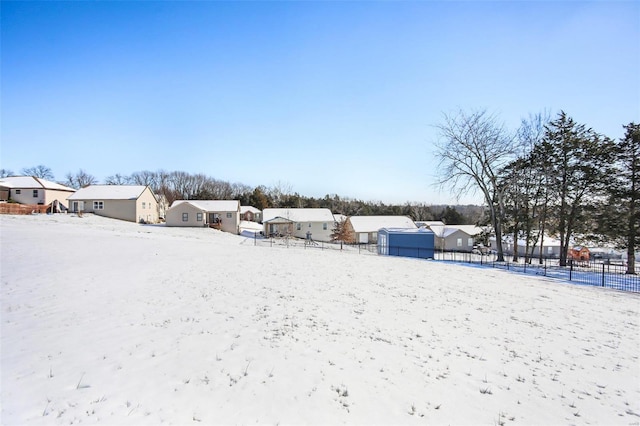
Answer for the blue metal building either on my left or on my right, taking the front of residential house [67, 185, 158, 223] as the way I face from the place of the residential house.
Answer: on my right

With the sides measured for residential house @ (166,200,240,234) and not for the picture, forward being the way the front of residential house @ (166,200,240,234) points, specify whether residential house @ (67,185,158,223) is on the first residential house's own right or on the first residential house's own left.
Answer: on the first residential house's own left

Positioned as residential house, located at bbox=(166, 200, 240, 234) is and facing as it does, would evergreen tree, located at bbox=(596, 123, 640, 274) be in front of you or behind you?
behind

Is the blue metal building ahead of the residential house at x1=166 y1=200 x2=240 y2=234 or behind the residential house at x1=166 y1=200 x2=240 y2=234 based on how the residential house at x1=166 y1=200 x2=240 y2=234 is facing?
behind

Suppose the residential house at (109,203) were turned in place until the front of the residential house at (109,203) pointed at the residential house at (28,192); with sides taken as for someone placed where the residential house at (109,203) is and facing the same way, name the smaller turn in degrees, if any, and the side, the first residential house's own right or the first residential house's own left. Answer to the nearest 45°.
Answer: approximately 90° to the first residential house's own left

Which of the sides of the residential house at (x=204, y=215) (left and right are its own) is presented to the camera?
back

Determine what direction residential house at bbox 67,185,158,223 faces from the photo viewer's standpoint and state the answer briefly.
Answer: facing away from the viewer and to the right of the viewer

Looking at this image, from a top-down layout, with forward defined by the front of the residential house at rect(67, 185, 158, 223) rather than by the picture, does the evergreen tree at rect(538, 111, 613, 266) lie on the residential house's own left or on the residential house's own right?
on the residential house's own right

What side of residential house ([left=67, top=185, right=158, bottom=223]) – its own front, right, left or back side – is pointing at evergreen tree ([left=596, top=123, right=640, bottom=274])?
right
